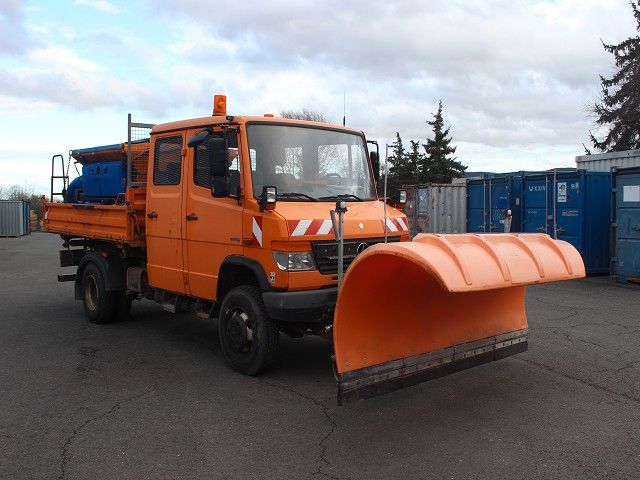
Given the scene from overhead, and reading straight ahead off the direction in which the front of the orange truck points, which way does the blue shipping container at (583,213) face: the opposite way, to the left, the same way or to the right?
to the right

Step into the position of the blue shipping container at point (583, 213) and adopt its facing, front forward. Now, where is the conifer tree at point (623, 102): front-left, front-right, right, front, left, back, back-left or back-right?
back-right

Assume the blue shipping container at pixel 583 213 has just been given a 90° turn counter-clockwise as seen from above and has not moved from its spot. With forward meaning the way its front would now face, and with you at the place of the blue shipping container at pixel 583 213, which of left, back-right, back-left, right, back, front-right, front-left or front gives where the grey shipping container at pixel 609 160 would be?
back-left

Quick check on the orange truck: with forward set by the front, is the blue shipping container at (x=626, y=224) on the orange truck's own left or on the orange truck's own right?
on the orange truck's own left

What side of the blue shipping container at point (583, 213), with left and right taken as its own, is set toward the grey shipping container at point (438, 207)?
right

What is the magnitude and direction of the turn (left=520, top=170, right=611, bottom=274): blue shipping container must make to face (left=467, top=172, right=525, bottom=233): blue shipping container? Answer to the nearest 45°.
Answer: approximately 90° to its right

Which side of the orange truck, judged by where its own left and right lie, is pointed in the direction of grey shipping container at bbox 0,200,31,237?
back
